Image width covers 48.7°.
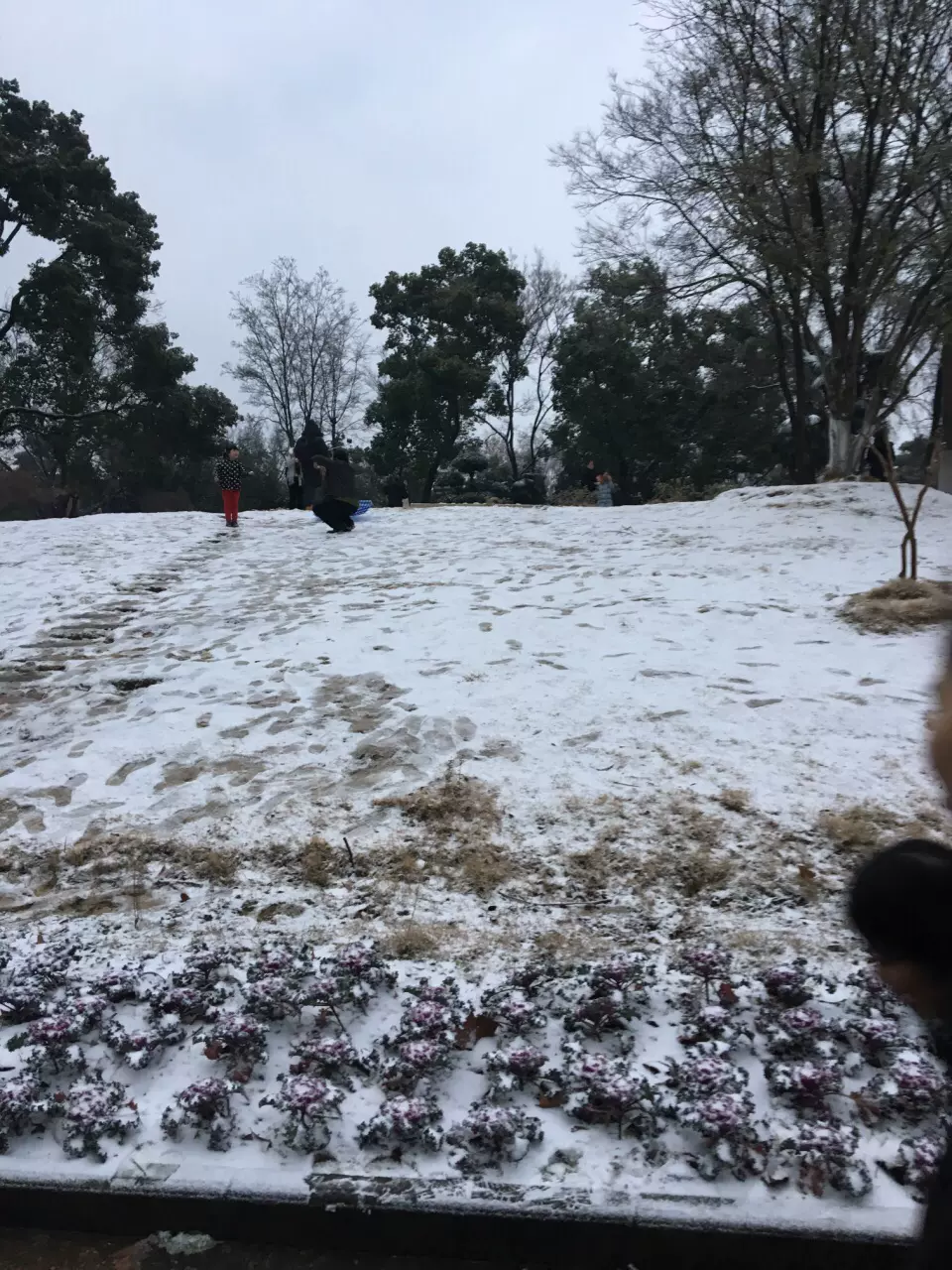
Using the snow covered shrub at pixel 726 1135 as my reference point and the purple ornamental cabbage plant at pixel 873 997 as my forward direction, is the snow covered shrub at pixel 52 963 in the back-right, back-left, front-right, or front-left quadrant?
back-left

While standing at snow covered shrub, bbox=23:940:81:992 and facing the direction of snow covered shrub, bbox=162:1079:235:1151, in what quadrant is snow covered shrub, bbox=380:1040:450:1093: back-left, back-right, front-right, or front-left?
front-left

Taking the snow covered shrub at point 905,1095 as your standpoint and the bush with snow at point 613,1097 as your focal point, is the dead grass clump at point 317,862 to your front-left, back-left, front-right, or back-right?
front-right
